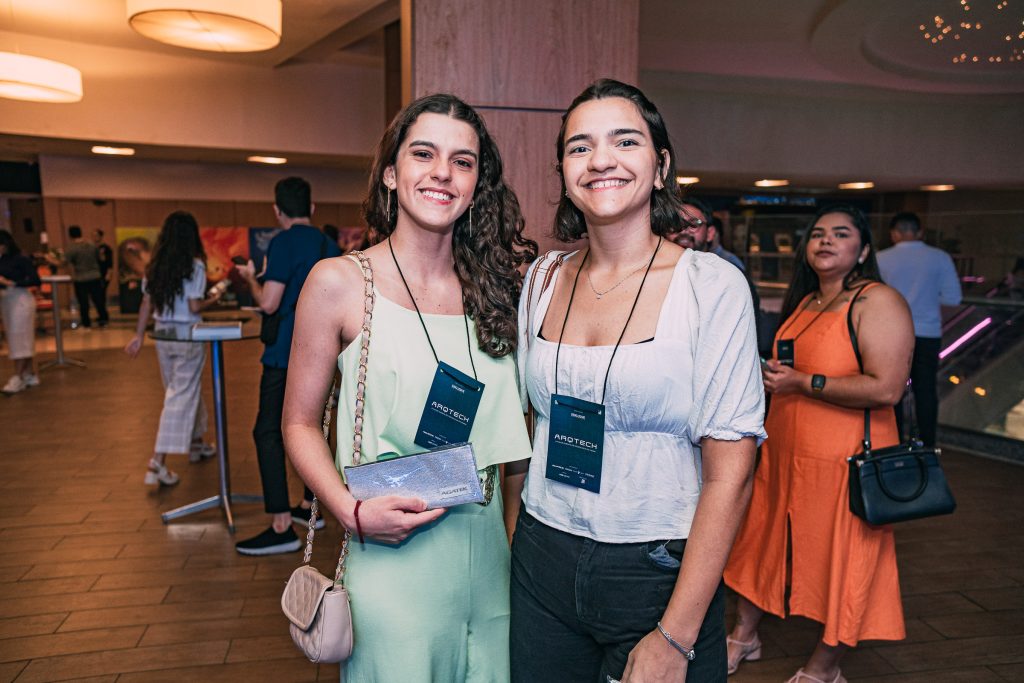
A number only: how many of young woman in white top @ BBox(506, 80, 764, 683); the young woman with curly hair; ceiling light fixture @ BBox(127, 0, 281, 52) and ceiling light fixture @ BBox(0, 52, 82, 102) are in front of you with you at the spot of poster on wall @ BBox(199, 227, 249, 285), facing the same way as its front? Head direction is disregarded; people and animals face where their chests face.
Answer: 4

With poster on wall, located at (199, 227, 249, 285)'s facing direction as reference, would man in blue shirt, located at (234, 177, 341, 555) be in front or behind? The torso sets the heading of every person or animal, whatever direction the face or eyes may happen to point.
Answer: in front

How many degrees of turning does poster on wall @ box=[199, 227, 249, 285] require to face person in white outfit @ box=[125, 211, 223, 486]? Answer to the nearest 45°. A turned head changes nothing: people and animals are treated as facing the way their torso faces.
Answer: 0° — it already faces them

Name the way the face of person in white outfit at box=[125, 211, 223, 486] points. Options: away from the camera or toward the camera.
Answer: away from the camera

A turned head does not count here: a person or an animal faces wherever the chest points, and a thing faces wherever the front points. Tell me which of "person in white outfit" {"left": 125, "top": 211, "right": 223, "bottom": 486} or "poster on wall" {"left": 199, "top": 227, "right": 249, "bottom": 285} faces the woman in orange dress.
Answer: the poster on wall

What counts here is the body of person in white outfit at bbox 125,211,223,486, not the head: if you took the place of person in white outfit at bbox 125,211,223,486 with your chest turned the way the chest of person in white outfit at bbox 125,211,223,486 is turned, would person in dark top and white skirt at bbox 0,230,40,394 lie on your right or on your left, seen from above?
on your left

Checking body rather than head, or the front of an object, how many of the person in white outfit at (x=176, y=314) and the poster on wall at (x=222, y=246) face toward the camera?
1

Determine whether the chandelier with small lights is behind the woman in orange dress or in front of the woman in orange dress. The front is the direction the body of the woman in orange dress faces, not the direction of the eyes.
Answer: behind

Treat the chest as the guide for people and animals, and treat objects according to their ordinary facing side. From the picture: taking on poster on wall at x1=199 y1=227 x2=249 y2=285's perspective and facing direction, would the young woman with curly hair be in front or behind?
in front

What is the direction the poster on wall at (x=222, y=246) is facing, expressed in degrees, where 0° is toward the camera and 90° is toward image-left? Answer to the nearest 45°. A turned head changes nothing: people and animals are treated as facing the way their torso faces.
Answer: approximately 0°

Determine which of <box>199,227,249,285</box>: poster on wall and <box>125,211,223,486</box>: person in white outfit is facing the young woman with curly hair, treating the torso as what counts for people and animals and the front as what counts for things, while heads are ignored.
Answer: the poster on wall
